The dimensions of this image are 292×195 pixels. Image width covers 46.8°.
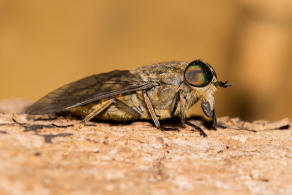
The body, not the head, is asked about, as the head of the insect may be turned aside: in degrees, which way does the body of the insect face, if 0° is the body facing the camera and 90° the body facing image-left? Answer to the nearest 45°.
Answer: approximately 270°
